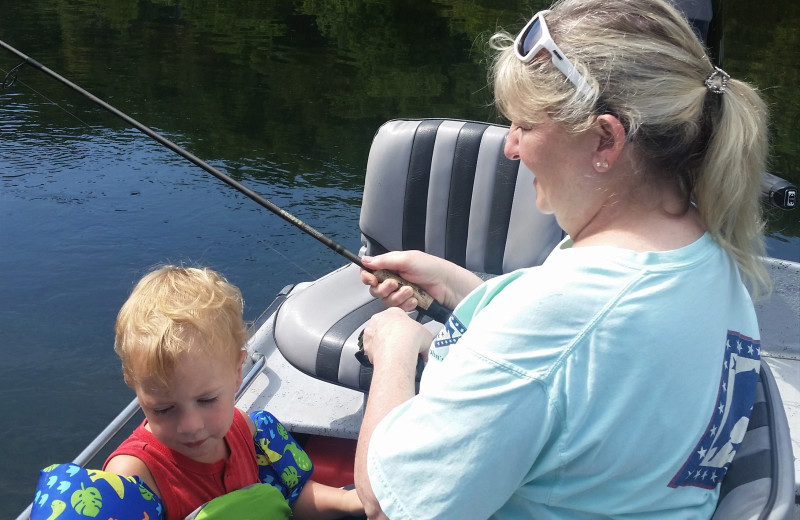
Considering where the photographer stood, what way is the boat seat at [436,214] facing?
facing the viewer and to the left of the viewer

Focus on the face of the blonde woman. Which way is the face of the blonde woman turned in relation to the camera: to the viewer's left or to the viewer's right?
to the viewer's left

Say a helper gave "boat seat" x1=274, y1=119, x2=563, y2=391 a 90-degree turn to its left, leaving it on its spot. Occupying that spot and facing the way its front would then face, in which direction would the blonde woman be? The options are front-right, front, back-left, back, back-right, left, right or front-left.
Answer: front-right
